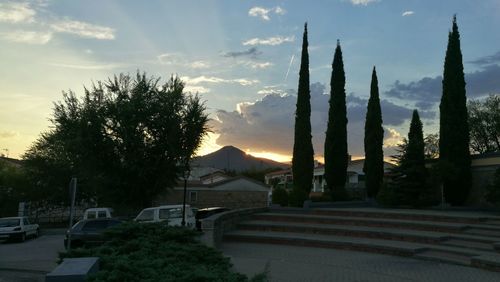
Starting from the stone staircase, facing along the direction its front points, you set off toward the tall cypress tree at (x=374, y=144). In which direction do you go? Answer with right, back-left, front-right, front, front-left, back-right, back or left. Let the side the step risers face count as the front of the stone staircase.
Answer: back-right

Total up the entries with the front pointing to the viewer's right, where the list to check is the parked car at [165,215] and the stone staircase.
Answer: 0

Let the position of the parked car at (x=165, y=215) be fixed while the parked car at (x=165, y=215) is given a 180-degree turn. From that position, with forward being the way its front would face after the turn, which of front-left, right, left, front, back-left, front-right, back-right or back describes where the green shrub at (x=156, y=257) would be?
right

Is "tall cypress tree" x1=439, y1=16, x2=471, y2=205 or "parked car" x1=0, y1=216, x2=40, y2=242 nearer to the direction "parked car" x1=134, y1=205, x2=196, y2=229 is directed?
the parked car

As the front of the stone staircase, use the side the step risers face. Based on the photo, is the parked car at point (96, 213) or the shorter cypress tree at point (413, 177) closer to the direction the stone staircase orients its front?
the parked car

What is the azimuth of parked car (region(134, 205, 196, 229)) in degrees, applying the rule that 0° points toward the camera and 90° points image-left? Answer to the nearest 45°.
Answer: approximately 90°

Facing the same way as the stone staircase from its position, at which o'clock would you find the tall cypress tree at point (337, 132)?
The tall cypress tree is roughly at 4 o'clock from the stone staircase.

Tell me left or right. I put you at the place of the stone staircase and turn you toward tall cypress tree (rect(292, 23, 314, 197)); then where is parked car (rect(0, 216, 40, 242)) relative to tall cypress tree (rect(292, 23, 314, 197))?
left

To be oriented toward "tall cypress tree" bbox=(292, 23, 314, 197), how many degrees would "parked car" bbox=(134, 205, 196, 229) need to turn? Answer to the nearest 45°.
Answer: approximately 135° to its right

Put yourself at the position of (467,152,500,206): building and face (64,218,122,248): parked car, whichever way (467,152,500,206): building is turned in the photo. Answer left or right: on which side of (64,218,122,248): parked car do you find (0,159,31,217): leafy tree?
right

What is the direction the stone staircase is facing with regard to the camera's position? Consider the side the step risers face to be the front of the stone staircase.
facing the viewer and to the left of the viewer

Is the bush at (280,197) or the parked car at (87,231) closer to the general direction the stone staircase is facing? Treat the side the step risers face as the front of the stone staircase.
the parked car

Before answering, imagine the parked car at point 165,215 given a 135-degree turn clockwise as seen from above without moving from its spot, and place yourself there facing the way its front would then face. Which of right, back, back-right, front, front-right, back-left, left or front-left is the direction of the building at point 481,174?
front-right

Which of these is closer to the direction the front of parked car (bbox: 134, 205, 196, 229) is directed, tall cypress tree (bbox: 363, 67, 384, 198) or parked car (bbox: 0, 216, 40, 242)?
the parked car

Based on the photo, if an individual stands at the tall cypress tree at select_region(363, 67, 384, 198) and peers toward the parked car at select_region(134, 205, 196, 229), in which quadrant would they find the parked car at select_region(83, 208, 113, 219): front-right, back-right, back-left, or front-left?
front-right

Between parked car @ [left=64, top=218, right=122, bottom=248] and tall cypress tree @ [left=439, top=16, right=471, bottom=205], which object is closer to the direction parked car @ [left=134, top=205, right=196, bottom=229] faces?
the parked car

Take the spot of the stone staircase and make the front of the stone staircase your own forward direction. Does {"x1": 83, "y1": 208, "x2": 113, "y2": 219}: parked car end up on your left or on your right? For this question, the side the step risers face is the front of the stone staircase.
on your right
